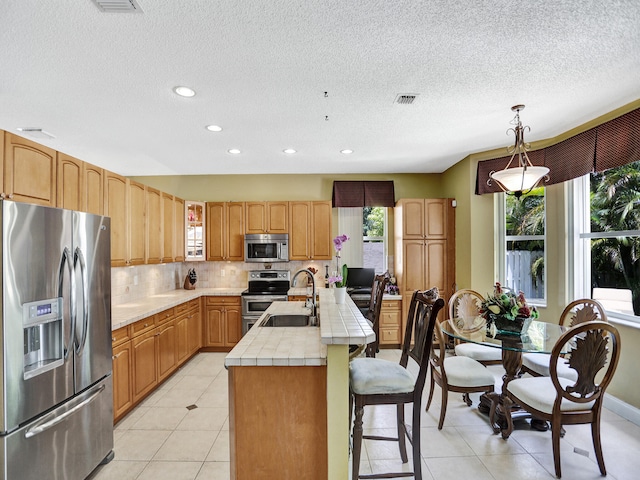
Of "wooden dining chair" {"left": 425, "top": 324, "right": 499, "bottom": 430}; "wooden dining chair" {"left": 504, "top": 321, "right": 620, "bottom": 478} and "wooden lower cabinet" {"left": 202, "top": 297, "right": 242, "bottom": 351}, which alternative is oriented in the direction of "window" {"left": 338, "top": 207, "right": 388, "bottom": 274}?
"wooden dining chair" {"left": 504, "top": 321, "right": 620, "bottom": 478}

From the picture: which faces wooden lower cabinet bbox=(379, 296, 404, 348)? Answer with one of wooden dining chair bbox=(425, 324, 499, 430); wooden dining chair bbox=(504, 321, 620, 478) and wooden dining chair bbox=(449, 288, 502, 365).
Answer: wooden dining chair bbox=(504, 321, 620, 478)

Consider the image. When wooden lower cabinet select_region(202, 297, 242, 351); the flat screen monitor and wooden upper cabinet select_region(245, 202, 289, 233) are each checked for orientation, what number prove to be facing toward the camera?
3

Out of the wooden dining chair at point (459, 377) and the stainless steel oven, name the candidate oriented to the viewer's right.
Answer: the wooden dining chair

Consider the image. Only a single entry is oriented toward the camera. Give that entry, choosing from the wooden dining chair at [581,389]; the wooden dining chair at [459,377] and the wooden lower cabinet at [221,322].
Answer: the wooden lower cabinet

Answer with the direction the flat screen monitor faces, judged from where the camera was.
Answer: facing the viewer

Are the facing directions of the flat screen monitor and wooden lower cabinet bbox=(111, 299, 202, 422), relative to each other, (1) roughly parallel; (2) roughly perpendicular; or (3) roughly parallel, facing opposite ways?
roughly perpendicular

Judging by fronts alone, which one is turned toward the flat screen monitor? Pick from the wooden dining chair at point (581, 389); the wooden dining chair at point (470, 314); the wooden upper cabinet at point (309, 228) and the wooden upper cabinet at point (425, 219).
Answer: the wooden dining chair at point (581, 389)

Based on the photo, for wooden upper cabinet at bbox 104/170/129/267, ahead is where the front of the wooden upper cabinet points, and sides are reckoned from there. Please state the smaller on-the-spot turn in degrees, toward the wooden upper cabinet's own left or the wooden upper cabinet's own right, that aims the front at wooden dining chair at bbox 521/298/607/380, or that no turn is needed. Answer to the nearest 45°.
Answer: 0° — it already faces it

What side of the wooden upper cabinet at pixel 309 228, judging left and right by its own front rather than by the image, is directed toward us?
front

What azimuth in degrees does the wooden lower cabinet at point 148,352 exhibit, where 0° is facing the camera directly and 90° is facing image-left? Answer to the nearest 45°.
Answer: approximately 315°

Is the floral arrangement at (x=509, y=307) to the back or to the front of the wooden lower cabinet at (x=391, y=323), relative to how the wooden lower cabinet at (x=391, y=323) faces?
to the front

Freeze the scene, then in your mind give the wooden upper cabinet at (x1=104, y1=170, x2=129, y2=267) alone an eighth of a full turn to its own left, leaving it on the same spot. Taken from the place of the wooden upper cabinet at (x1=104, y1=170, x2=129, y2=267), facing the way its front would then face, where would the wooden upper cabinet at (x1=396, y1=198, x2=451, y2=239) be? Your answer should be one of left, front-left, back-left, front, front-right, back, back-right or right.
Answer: front

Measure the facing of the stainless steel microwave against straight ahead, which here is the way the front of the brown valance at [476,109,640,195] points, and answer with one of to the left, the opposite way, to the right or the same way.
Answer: to the left

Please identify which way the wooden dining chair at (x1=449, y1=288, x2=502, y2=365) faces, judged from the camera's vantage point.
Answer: facing the viewer and to the right of the viewer

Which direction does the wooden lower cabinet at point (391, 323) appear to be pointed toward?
toward the camera

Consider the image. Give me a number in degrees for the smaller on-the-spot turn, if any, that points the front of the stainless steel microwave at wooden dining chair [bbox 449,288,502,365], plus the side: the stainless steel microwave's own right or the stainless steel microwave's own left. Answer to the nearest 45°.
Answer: approximately 45° to the stainless steel microwave's own left

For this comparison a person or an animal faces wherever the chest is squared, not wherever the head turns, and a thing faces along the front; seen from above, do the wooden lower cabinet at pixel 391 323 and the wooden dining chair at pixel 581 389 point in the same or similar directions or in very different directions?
very different directions
